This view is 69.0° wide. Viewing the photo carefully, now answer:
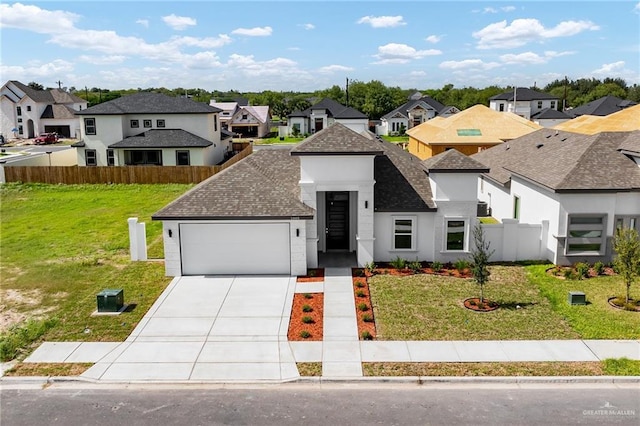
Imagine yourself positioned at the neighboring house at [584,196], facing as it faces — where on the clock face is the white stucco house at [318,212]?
The white stucco house is roughly at 2 o'clock from the neighboring house.

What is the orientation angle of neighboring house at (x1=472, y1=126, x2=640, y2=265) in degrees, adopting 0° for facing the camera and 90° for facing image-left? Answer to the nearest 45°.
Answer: approximately 0°

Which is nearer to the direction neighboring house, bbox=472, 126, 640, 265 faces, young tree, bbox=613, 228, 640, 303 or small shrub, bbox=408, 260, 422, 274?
the young tree

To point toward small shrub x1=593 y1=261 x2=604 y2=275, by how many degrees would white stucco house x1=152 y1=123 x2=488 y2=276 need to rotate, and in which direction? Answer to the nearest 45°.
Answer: approximately 90° to its left

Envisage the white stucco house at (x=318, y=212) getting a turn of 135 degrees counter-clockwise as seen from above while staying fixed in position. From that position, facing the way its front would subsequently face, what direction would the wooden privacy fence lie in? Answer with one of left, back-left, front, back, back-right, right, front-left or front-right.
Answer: left

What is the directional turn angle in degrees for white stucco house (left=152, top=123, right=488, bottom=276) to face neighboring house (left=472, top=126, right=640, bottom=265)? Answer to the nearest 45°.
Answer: approximately 90° to its left

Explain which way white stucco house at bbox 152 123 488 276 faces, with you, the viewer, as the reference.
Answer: facing the viewer
